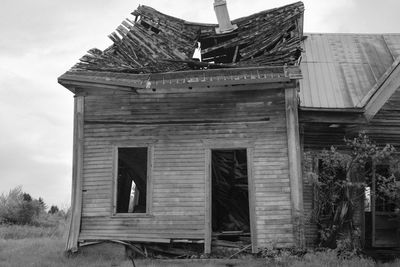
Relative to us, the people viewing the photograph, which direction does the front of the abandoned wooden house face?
facing the viewer

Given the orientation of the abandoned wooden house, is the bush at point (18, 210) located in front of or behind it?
behind
